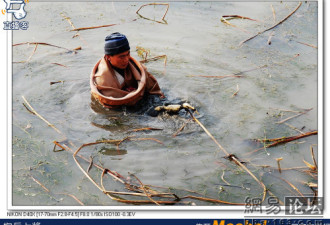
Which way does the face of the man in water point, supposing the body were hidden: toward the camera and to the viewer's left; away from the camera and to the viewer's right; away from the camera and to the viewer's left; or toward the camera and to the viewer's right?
toward the camera and to the viewer's right

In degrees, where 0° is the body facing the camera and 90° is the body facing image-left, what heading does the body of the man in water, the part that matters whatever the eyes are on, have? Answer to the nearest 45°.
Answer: approximately 315°

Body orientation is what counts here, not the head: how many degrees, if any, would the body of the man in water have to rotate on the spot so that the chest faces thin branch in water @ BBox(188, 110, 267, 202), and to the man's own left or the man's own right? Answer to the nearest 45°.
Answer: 0° — they already face it
